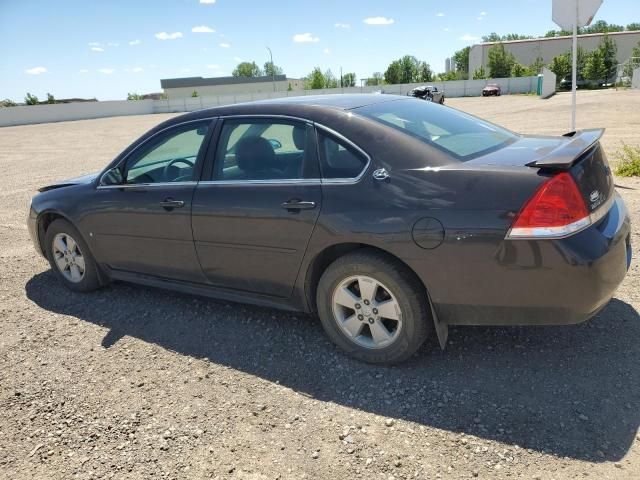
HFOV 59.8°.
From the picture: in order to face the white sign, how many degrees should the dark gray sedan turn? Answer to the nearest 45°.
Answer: approximately 90° to its right

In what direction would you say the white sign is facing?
away from the camera

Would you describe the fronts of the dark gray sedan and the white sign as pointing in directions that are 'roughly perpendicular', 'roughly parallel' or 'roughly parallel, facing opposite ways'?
roughly perpendicular

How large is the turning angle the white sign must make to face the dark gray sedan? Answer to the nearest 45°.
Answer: approximately 180°

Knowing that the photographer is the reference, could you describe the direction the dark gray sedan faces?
facing away from the viewer and to the left of the viewer
